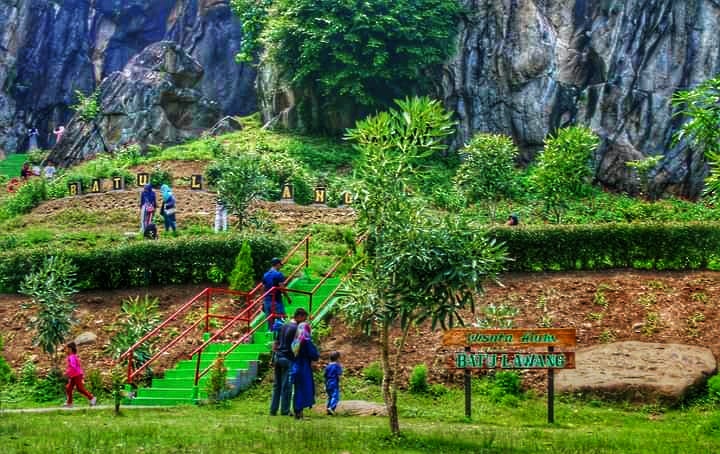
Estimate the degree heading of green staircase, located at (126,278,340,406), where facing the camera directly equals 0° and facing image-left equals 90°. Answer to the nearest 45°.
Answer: approximately 45°

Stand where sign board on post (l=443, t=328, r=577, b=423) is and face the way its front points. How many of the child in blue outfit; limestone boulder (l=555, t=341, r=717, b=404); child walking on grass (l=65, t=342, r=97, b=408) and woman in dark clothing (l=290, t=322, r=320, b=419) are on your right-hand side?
3

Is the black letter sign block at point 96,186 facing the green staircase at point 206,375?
yes

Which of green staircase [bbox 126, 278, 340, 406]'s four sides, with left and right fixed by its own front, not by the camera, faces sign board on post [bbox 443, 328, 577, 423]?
left

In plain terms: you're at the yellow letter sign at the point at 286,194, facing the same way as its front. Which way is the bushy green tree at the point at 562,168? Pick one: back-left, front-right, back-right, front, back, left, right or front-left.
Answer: front-left

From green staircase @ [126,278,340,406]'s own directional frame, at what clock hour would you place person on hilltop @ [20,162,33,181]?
The person on hilltop is roughly at 4 o'clock from the green staircase.

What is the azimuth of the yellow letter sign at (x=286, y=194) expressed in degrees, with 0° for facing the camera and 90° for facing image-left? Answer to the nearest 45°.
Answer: approximately 0°

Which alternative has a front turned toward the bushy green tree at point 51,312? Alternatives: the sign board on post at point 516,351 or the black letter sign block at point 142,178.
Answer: the black letter sign block at point 142,178

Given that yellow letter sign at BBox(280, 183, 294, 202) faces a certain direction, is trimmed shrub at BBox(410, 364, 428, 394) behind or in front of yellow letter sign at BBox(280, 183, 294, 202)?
in front

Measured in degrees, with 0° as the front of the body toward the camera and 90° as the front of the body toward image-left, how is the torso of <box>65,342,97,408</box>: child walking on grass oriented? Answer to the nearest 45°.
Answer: approximately 90°

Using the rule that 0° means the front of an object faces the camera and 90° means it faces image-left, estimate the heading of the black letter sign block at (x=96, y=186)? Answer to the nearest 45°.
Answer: approximately 0°

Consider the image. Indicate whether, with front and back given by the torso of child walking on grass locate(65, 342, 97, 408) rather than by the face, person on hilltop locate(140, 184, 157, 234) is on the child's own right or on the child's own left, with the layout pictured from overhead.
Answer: on the child's own right
